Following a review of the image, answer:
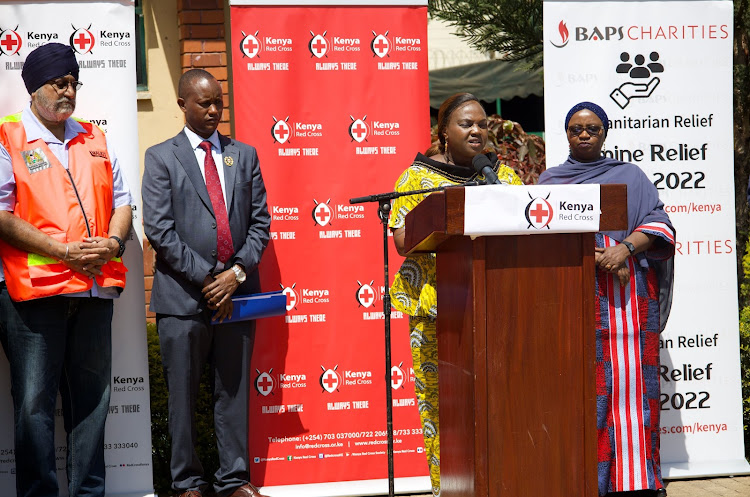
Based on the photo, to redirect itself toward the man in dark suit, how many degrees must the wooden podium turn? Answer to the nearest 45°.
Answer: approximately 135° to its right

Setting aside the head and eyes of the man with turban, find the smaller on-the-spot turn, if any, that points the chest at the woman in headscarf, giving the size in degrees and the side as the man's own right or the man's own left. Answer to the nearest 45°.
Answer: approximately 45° to the man's own left

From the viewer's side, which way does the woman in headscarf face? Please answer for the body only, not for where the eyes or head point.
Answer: toward the camera

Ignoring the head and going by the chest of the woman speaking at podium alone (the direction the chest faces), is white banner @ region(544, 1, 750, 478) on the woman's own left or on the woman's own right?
on the woman's own left

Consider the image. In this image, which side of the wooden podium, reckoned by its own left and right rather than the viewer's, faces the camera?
front

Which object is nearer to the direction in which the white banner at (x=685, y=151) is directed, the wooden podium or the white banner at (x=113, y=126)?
the wooden podium

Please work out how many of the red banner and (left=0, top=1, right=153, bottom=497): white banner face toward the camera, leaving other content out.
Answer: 2

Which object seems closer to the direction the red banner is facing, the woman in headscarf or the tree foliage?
the woman in headscarf

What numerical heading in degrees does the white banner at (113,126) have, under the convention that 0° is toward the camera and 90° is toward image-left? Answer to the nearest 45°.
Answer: approximately 0°

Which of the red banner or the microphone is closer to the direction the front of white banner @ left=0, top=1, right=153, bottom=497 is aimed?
the microphone

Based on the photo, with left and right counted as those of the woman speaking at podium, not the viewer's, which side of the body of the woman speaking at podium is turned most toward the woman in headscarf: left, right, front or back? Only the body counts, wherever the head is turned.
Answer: left
